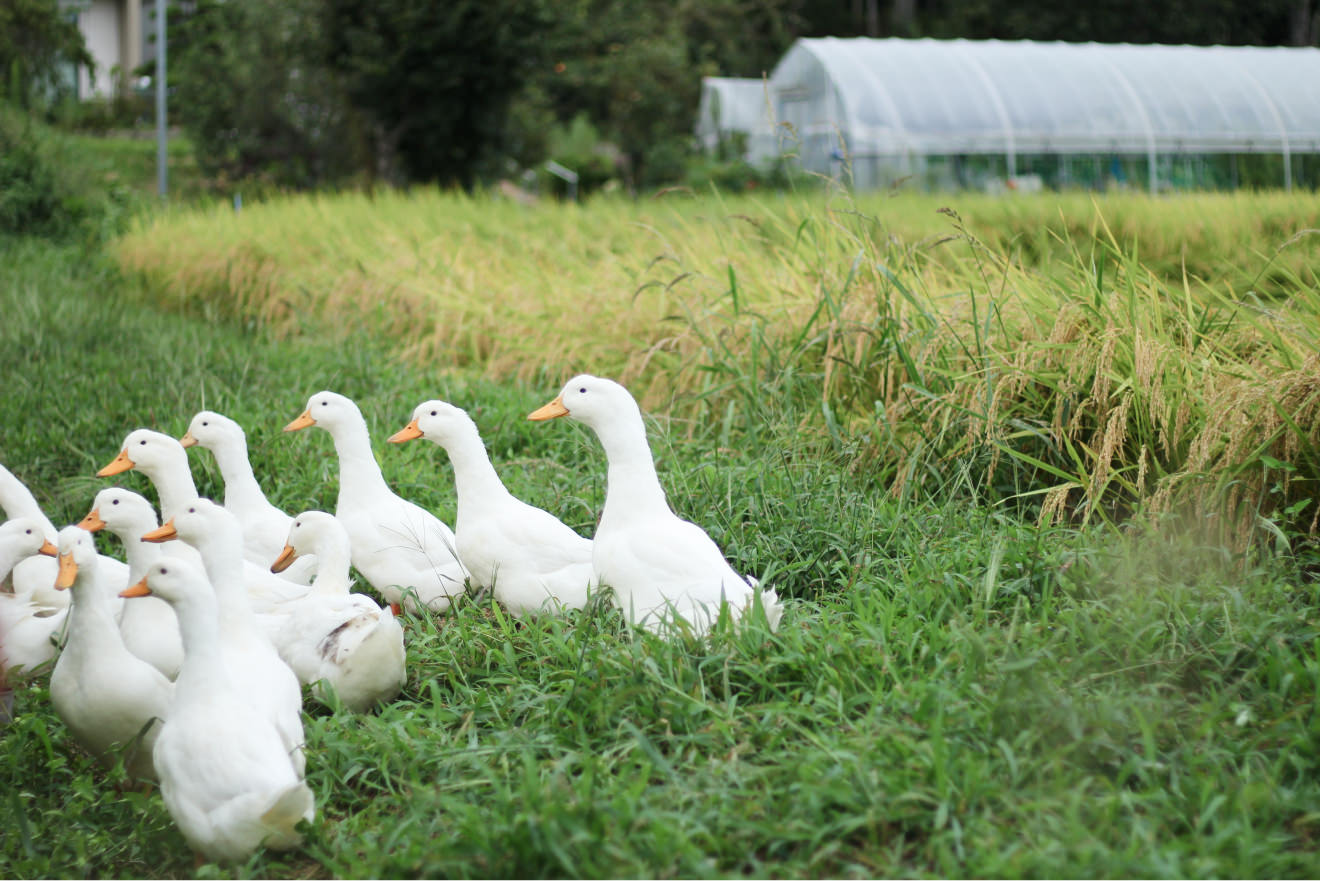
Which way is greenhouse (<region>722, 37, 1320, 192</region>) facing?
to the viewer's left

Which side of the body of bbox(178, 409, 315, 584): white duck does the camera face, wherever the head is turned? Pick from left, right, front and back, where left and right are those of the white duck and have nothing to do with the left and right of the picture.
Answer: left

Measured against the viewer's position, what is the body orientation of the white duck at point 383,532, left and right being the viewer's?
facing to the left of the viewer

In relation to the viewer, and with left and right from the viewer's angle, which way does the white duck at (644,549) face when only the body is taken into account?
facing to the left of the viewer

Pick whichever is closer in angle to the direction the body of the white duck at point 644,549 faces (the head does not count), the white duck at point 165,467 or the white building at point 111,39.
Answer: the white duck

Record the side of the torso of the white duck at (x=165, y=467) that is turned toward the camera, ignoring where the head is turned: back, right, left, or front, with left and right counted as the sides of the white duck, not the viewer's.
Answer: left

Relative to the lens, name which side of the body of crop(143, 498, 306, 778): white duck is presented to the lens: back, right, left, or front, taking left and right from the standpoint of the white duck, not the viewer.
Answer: left
